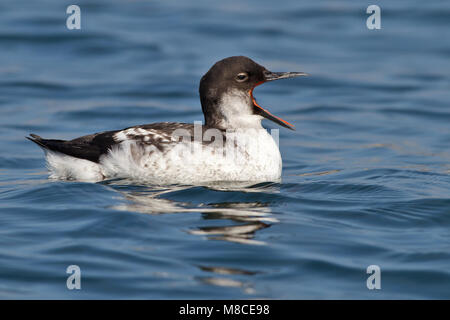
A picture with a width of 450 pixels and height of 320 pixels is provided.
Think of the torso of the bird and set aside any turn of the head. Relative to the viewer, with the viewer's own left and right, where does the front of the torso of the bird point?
facing to the right of the viewer
